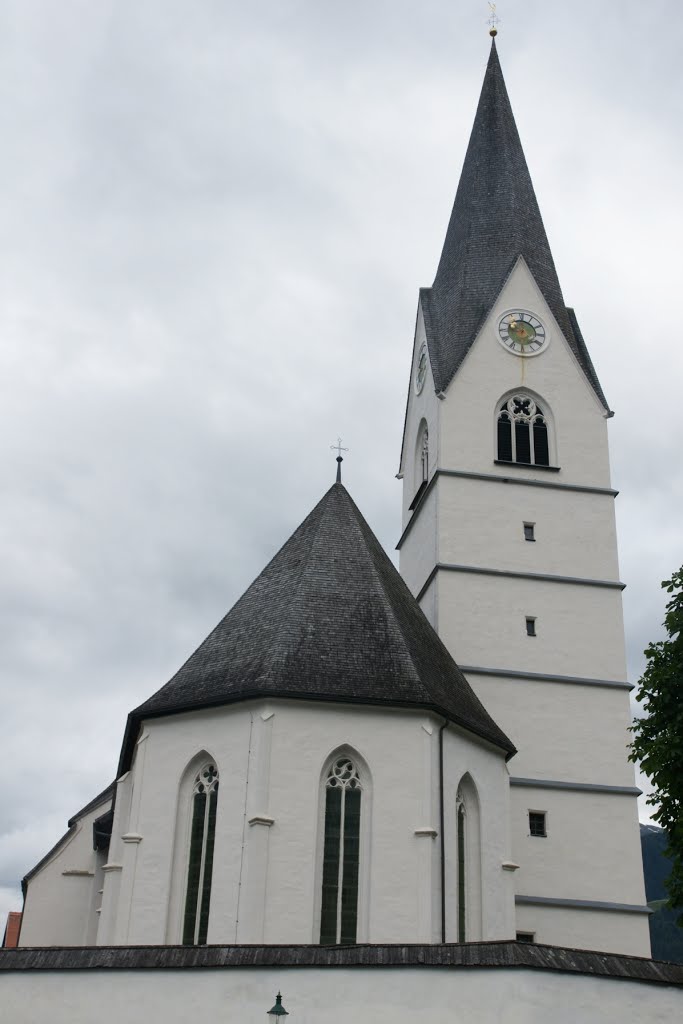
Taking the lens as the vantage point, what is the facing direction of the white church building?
facing away from the viewer
